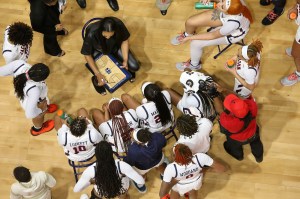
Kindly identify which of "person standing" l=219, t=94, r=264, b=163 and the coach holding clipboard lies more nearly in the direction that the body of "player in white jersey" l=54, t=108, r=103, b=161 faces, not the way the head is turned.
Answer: the coach holding clipboard

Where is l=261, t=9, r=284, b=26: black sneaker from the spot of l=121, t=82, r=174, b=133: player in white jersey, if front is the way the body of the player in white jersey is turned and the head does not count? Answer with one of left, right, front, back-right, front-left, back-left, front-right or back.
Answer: right

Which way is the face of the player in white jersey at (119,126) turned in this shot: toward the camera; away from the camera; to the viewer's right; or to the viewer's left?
away from the camera

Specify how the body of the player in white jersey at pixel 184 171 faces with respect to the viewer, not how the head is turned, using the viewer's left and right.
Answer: facing away from the viewer

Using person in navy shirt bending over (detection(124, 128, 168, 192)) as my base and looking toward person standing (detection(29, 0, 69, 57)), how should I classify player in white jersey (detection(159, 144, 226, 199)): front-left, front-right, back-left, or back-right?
back-right

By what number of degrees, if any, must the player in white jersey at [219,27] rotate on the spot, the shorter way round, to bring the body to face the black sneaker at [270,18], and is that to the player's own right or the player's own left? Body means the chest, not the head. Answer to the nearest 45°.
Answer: approximately 135° to the player's own right

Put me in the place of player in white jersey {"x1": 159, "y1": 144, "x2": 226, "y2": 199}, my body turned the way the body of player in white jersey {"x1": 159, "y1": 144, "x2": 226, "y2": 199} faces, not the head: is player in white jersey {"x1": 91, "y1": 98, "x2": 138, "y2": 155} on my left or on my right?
on my left

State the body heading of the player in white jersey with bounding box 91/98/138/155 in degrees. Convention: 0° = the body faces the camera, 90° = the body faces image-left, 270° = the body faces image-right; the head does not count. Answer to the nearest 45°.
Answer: approximately 135°

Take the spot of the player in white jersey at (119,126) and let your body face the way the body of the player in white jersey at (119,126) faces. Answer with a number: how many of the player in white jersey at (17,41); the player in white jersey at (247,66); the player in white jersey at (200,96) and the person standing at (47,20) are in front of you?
2

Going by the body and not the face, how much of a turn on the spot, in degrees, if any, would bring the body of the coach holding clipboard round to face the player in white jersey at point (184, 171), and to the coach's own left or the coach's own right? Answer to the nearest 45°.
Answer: approximately 45° to the coach's own left

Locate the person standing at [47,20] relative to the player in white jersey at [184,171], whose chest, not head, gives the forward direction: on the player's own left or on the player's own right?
on the player's own left

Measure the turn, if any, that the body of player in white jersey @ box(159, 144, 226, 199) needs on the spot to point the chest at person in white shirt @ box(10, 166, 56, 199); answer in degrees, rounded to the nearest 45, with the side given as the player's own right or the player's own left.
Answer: approximately 90° to the player's own left

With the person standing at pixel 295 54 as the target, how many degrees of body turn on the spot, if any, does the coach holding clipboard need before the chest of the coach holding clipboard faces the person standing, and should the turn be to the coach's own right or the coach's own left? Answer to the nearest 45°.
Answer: approximately 90° to the coach's own left

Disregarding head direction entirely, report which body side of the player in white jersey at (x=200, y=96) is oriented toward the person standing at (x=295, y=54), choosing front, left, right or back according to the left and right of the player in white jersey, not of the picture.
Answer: right
